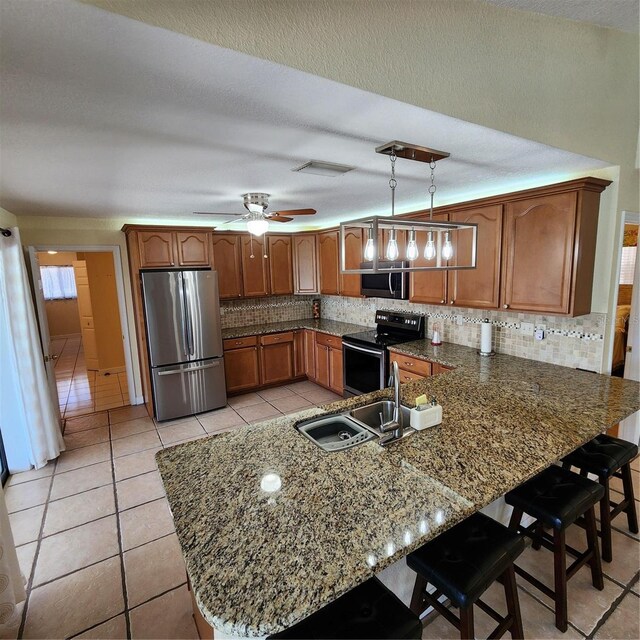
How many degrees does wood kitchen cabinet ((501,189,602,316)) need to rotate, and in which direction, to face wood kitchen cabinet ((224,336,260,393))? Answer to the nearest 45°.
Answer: approximately 45° to its right

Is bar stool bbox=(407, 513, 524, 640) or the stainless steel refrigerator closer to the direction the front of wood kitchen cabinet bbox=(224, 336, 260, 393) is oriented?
the bar stool

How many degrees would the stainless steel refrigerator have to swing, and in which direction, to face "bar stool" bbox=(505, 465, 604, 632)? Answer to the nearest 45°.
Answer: approximately 45° to its left

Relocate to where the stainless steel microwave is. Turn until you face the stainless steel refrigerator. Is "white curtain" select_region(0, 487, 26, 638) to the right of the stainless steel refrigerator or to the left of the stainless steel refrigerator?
left

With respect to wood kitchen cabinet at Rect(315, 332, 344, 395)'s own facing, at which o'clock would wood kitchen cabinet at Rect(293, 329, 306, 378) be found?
wood kitchen cabinet at Rect(293, 329, 306, 378) is roughly at 3 o'clock from wood kitchen cabinet at Rect(315, 332, 344, 395).

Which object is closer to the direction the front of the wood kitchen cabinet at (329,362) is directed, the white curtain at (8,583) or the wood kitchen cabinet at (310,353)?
the white curtain

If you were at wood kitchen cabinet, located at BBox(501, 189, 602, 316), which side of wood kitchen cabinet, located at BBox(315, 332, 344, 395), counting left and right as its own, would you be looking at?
left

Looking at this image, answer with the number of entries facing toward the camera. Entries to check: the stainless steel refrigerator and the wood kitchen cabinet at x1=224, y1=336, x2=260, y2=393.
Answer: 2

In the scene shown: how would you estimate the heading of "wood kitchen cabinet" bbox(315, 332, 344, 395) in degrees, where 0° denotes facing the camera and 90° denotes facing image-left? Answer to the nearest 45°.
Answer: approximately 45°

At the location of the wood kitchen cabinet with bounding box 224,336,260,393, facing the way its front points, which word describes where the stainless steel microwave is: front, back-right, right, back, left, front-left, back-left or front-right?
front-left

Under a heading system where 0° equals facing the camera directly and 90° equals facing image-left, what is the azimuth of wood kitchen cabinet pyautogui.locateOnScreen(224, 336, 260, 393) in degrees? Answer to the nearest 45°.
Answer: approximately 0°
